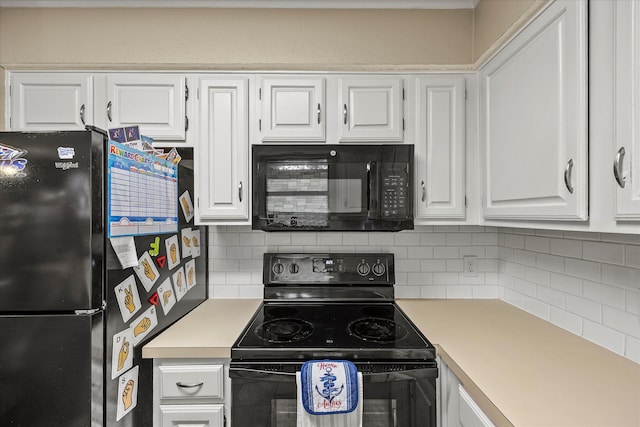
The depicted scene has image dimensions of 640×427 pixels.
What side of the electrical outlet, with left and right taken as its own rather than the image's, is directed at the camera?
front

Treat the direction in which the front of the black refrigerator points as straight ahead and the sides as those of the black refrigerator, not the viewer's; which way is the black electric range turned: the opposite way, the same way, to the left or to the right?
the same way

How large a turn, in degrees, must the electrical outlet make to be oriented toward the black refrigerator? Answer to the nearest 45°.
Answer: approximately 45° to its right

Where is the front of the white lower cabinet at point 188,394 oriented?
toward the camera

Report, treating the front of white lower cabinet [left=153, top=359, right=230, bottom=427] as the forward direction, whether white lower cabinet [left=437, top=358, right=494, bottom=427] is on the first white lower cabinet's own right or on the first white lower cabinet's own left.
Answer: on the first white lower cabinet's own left

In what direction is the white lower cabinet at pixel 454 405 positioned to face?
to the viewer's left

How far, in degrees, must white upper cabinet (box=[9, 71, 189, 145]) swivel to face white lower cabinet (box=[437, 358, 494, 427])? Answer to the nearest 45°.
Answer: approximately 45° to its left

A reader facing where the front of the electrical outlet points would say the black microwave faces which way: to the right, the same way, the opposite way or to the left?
the same way

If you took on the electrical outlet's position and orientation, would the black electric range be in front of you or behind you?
in front

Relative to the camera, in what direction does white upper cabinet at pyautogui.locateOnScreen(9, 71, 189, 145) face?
facing the viewer

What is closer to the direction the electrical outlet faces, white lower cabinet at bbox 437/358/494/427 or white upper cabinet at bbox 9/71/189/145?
the white lower cabinet

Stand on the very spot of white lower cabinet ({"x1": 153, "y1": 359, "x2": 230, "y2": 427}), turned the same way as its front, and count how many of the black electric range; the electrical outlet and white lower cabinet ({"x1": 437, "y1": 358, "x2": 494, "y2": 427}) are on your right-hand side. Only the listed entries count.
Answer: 0

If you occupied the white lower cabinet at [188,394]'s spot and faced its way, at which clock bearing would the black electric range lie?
The black electric range is roughly at 10 o'clock from the white lower cabinet.

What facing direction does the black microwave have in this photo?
toward the camera

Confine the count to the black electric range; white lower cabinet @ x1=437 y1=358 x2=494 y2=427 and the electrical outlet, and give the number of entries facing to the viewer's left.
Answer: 1

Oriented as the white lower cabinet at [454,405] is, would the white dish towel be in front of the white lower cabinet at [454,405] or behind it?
in front
